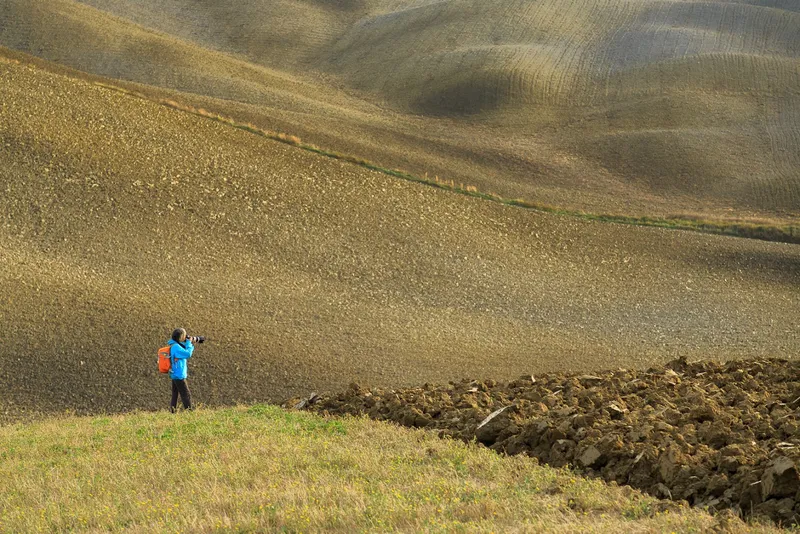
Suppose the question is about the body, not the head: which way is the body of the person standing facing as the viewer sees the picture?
to the viewer's right
